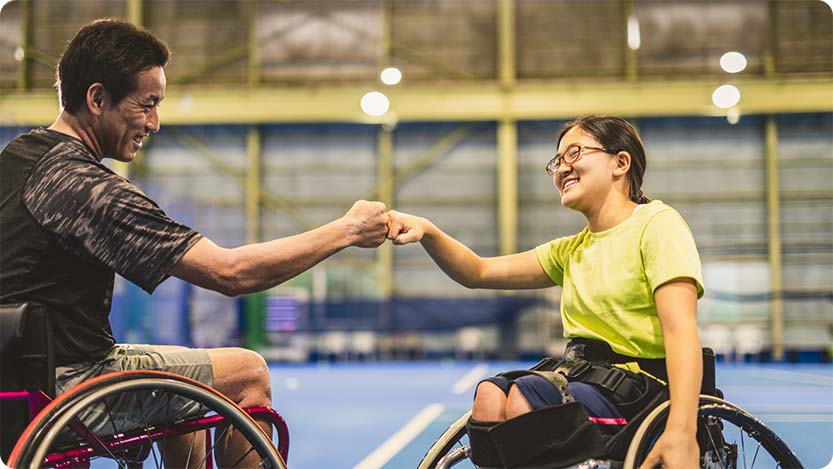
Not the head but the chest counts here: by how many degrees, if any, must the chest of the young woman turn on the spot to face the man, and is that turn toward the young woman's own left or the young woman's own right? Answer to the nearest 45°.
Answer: approximately 45° to the young woman's own right

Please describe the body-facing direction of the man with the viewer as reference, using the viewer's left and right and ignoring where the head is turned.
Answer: facing to the right of the viewer

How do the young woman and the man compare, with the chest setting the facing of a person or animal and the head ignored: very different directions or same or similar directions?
very different directions

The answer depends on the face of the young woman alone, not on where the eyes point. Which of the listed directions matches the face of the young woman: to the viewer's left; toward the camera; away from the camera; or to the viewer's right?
to the viewer's left

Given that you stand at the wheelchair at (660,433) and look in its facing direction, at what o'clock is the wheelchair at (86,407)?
the wheelchair at (86,407) is roughly at 1 o'clock from the wheelchair at (660,433).

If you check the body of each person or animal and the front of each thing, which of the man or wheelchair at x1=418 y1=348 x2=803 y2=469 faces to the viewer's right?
the man

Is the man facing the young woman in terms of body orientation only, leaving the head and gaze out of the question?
yes

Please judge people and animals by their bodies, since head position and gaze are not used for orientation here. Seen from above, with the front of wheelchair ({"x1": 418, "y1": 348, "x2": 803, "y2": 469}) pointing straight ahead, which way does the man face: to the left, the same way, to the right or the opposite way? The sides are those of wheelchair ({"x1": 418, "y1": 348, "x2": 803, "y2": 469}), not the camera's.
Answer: the opposite way

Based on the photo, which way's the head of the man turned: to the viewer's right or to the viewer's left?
to the viewer's right

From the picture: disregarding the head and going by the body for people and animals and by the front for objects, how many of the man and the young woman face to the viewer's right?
1

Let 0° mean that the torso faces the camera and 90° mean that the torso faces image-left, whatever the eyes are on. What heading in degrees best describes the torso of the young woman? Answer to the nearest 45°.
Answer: approximately 45°
